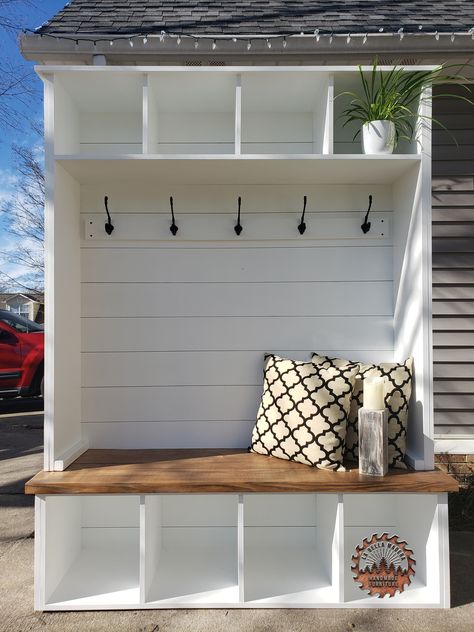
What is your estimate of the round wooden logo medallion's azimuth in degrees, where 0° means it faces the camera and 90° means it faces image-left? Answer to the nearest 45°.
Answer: approximately 0°
